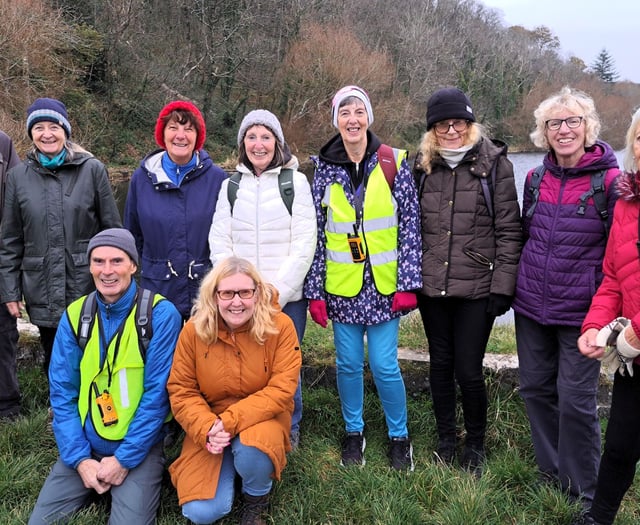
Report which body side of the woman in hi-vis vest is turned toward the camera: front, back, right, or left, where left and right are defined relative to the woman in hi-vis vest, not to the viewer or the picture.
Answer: front

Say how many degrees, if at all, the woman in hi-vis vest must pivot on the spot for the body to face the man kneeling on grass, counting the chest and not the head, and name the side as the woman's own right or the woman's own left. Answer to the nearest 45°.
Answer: approximately 90° to the woman's own right

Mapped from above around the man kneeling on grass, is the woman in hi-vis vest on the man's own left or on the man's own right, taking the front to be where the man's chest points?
on the man's own left

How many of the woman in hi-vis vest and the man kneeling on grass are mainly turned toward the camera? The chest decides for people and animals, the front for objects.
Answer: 2

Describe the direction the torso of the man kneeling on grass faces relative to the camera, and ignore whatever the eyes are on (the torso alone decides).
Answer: toward the camera
